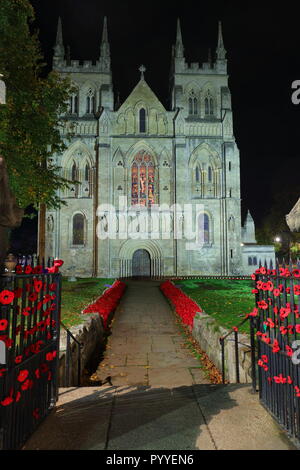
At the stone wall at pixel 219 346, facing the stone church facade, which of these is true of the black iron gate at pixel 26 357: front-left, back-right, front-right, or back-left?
back-left

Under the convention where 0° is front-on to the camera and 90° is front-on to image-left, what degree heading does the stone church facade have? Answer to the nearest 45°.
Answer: approximately 0°

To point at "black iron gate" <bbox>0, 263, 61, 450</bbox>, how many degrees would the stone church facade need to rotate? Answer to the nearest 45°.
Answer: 0° — it already faces it

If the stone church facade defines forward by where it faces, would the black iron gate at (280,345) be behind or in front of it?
in front

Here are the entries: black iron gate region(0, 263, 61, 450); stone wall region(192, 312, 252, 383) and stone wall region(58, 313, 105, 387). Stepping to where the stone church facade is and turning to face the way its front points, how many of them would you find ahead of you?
3

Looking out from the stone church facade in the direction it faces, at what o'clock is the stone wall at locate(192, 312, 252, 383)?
The stone wall is roughly at 12 o'clock from the stone church facade.

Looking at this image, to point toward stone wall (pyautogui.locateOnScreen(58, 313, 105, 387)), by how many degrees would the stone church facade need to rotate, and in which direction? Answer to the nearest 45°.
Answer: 0° — it already faces it

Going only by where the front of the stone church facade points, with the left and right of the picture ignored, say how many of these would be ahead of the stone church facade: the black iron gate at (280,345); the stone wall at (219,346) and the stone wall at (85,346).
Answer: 3
